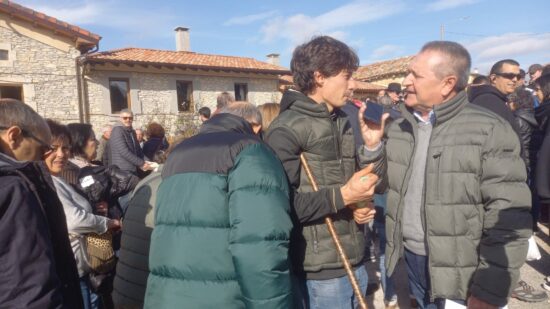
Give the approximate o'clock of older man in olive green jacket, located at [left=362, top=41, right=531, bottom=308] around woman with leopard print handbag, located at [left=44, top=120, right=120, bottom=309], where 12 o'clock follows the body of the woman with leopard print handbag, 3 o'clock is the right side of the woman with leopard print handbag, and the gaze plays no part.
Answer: The older man in olive green jacket is roughly at 12 o'clock from the woman with leopard print handbag.

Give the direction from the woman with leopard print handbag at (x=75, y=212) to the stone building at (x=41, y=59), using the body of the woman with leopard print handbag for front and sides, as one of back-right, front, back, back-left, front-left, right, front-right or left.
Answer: back-left

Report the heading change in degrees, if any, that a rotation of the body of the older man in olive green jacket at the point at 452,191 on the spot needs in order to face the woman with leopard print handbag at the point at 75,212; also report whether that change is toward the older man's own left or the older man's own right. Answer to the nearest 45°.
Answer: approximately 45° to the older man's own right

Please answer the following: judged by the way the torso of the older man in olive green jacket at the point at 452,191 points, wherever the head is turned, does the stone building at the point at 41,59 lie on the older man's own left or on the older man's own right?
on the older man's own right

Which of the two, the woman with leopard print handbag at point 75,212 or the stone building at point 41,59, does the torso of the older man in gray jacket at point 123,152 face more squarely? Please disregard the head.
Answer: the woman with leopard print handbag

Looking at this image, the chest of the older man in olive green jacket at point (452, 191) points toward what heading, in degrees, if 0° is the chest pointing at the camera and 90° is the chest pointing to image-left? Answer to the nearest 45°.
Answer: approximately 45°

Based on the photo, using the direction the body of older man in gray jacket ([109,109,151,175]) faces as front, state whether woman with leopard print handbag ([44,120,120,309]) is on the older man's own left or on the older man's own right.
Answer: on the older man's own right

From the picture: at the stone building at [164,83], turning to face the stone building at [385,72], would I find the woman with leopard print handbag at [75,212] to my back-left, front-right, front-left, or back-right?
back-right

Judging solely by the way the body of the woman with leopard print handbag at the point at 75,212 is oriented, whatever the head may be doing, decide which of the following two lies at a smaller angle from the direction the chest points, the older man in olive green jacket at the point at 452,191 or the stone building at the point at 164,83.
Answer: the older man in olive green jacket

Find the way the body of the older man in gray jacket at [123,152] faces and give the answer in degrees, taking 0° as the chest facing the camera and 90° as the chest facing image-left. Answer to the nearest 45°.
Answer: approximately 315°

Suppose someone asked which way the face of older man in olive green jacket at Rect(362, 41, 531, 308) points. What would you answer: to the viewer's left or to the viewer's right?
to the viewer's left
